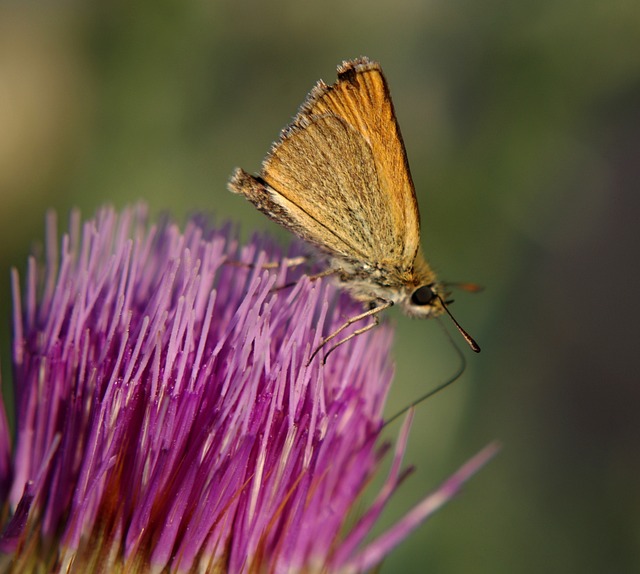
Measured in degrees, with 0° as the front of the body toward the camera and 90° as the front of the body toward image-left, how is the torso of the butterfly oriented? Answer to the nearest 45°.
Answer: approximately 270°
